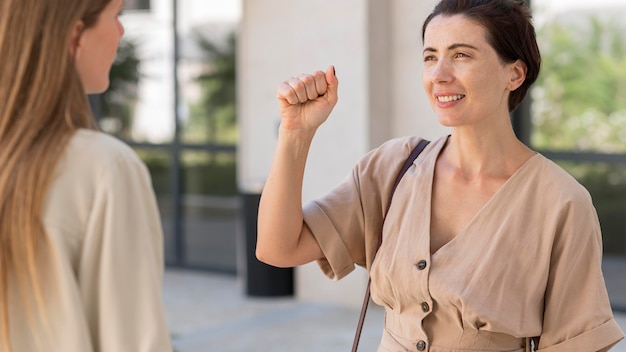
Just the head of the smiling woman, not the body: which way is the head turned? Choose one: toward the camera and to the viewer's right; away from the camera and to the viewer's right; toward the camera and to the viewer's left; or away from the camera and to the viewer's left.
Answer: toward the camera and to the viewer's left

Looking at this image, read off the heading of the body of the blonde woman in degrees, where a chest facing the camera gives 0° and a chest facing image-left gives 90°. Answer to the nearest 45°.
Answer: approximately 225°

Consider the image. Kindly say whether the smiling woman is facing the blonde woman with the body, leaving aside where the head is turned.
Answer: yes

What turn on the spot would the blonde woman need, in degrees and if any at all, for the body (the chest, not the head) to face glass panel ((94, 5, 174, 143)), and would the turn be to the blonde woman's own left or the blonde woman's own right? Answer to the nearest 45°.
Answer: approximately 45° to the blonde woman's own left

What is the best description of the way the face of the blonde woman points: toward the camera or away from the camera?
away from the camera

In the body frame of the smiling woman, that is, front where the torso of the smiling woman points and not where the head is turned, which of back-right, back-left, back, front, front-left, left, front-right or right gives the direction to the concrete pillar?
back-right

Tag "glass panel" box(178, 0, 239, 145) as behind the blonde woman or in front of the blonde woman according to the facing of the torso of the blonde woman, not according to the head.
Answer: in front
